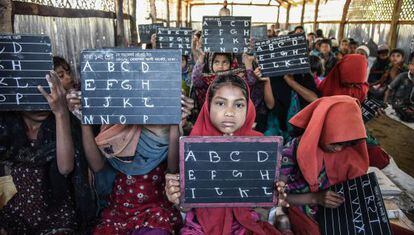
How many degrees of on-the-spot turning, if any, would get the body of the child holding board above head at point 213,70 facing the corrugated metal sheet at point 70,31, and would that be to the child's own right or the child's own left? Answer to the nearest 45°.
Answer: approximately 90° to the child's own right

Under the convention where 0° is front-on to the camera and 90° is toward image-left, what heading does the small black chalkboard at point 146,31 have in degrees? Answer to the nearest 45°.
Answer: approximately 0°

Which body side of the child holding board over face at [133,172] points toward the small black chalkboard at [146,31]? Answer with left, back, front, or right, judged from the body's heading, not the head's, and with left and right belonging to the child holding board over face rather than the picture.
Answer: back

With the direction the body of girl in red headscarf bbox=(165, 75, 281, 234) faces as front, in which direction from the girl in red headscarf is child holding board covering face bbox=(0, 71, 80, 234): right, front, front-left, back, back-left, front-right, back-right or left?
right

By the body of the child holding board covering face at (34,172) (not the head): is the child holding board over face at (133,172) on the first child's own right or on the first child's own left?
on the first child's own left

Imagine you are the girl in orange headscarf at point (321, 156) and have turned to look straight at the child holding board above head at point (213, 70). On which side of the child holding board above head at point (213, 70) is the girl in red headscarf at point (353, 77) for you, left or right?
right

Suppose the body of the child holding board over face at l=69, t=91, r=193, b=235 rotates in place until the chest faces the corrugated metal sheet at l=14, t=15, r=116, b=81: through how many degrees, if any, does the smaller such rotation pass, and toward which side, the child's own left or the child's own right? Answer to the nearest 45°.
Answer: approximately 180°

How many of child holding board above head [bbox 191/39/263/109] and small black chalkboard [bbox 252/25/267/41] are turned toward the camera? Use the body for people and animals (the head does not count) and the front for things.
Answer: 2
